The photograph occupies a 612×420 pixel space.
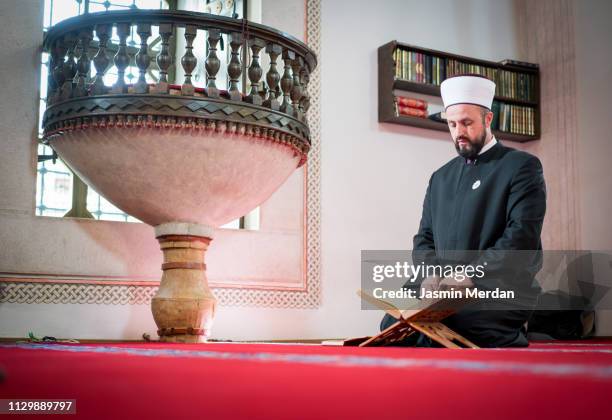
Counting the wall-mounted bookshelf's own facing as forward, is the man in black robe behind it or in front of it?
in front

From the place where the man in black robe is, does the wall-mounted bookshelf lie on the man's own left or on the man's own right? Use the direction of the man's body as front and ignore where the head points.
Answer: on the man's own right

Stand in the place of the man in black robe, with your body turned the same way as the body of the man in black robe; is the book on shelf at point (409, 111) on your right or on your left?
on your right

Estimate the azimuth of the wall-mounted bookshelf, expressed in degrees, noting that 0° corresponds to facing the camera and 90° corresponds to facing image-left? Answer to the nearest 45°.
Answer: approximately 315°

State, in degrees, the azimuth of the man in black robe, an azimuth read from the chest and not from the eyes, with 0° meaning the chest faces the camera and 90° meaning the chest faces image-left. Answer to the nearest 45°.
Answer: approximately 45°

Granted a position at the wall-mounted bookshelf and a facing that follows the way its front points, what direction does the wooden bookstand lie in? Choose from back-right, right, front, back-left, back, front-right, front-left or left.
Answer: front-right

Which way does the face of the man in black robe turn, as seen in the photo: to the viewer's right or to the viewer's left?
to the viewer's left
